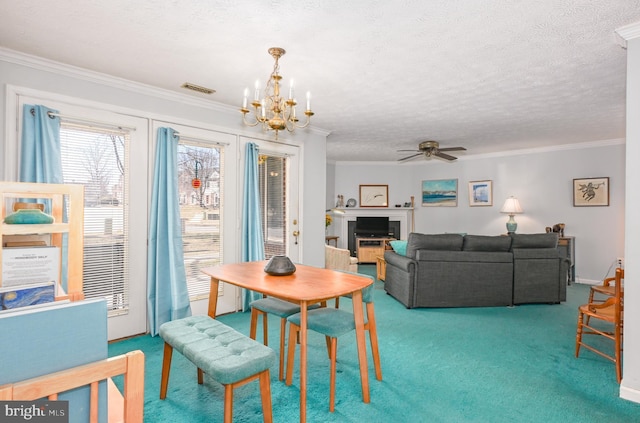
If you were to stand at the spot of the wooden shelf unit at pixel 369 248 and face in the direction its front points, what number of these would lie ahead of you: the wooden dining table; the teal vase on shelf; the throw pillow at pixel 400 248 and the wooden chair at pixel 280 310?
4

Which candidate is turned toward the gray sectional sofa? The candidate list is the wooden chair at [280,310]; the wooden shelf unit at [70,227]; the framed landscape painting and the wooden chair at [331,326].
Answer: the framed landscape painting

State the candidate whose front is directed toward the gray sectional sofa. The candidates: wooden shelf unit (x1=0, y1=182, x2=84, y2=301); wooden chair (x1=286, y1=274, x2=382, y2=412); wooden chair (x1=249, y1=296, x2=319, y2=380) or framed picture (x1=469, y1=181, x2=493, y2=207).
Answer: the framed picture

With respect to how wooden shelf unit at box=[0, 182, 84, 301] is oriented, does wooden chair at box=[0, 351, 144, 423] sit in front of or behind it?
in front

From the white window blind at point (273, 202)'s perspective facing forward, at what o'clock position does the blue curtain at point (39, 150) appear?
The blue curtain is roughly at 3 o'clock from the white window blind.

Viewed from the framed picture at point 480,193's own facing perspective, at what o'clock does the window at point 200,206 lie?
The window is roughly at 1 o'clock from the framed picture.

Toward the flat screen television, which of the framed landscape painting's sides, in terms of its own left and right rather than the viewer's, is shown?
right
